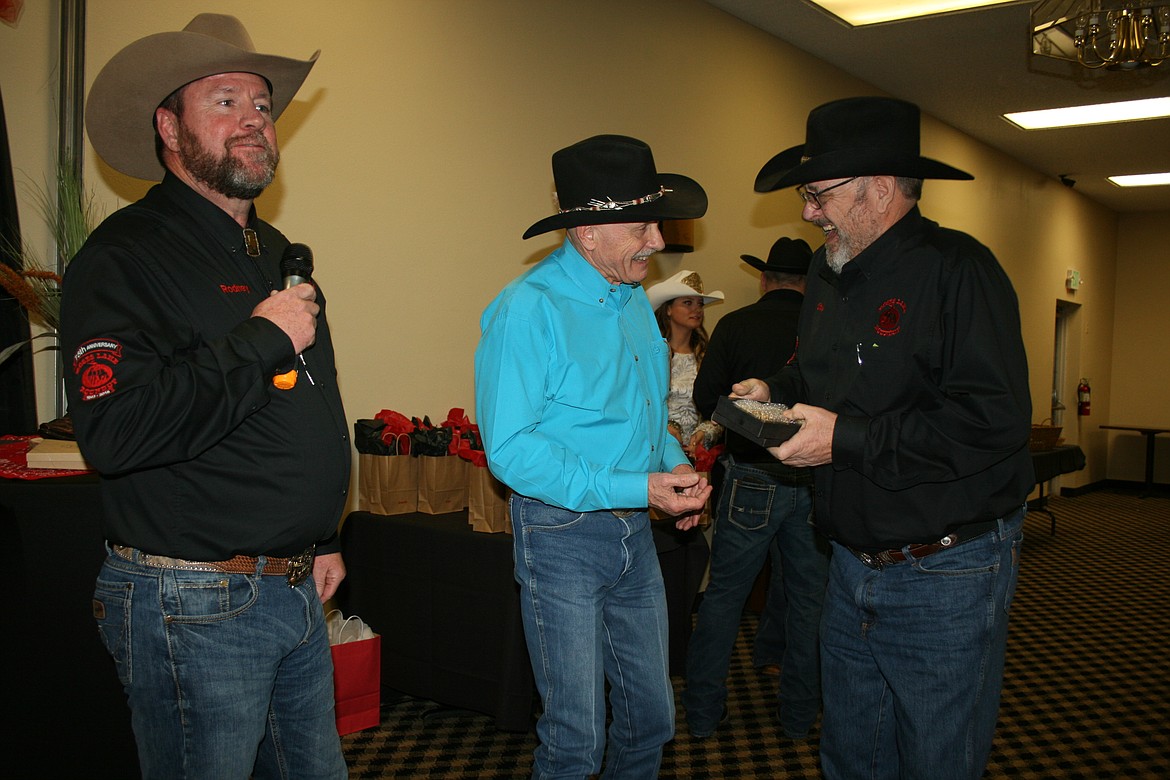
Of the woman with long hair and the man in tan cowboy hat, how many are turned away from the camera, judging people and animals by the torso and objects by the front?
0

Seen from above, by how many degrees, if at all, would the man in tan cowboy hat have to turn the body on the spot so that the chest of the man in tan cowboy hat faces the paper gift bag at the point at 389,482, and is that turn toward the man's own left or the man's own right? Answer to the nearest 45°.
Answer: approximately 135° to the man's own left

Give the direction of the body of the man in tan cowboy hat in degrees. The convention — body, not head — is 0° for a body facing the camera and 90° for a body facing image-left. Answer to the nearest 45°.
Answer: approximately 315°

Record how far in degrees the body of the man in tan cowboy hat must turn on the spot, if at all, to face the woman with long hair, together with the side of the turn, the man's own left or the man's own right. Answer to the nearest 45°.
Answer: approximately 90° to the man's own left

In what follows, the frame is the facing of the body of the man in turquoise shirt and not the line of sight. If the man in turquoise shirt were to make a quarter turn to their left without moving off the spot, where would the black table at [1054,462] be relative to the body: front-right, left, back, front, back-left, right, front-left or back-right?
front

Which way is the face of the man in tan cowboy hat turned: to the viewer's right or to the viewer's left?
to the viewer's right

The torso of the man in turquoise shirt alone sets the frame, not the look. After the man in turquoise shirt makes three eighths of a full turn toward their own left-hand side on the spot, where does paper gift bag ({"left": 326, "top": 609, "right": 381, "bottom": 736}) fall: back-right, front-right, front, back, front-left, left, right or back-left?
front-left

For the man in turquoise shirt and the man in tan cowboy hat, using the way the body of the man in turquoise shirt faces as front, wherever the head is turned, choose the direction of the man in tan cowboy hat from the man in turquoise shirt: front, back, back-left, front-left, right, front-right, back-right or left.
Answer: right

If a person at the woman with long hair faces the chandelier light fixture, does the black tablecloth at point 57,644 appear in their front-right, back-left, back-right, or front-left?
back-right

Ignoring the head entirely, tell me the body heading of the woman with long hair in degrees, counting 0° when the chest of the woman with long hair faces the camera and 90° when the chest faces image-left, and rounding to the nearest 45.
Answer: approximately 315°

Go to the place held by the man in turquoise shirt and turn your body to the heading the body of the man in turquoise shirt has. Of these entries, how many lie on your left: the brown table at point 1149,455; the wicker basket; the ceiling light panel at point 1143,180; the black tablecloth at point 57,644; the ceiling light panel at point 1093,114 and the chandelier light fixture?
5

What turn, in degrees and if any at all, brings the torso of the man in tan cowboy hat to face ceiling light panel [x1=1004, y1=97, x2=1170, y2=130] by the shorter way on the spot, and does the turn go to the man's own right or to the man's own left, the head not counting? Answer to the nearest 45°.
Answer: approximately 90° to the man's own left

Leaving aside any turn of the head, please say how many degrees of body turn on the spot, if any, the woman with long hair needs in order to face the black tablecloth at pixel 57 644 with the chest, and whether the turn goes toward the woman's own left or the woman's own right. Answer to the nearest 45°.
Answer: approximately 90° to the woman's own right

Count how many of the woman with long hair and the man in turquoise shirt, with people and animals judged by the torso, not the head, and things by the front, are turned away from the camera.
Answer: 0

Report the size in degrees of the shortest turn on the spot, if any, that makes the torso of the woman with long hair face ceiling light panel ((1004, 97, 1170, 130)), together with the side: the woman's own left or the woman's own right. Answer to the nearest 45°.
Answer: approximately 90° to the woman's own left

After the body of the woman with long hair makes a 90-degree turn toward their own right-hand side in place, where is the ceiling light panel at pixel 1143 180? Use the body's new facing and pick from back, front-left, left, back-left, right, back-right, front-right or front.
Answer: back
